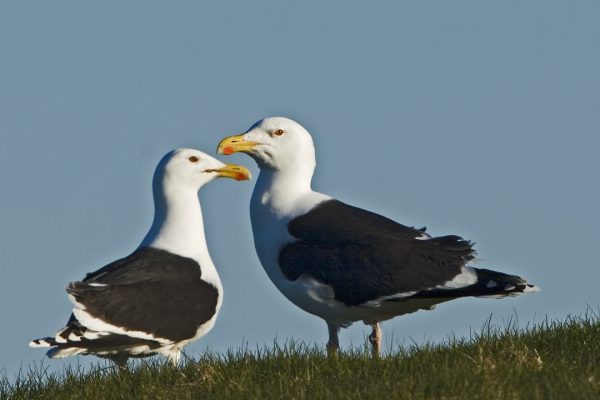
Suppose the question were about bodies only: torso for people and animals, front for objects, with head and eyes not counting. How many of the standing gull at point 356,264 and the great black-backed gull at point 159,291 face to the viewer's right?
1

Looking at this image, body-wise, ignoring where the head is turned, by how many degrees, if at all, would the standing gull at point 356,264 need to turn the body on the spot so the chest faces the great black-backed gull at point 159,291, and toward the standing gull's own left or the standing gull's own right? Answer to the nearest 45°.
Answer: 0° — it already faces it

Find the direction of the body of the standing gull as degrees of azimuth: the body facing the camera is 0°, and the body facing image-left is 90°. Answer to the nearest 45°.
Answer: approximately 90°

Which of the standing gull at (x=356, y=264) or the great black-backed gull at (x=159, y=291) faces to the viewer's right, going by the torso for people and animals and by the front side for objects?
the great black-backed gull

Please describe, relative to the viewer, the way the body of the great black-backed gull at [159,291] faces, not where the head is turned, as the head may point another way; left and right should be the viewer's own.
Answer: facing to the right of the viewer

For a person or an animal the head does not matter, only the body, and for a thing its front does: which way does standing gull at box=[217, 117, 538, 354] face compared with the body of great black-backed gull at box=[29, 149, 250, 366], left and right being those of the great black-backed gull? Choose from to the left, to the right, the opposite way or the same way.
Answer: the opposite way

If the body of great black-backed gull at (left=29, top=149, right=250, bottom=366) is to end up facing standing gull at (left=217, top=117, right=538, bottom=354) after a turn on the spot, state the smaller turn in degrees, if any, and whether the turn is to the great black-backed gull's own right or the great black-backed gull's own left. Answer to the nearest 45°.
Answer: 0° — it already faces it
